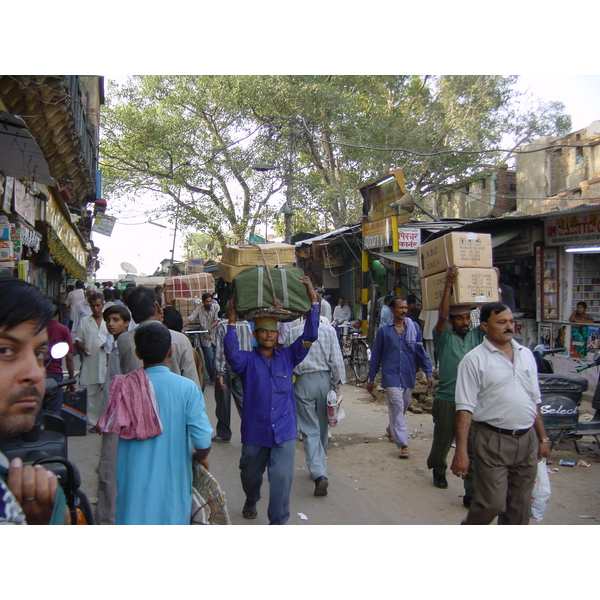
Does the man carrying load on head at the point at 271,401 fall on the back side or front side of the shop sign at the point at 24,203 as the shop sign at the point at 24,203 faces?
on the front side

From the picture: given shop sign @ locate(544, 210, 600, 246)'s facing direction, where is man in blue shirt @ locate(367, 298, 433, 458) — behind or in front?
in front

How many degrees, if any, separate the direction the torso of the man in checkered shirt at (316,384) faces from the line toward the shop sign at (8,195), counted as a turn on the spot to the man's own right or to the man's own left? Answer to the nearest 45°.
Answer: approximately 90° to the man's own left

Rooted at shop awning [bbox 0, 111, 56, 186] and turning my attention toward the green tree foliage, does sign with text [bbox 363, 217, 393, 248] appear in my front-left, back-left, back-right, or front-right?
front-right

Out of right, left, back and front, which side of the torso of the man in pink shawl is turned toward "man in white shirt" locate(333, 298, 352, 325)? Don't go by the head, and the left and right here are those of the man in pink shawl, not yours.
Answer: front

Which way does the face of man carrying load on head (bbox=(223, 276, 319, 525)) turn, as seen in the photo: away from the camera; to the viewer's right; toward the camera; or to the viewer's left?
toward the camera

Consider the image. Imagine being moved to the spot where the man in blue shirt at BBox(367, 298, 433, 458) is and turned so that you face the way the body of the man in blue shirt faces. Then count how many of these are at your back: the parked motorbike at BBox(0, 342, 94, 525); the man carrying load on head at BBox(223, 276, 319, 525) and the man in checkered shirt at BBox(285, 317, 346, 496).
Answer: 0

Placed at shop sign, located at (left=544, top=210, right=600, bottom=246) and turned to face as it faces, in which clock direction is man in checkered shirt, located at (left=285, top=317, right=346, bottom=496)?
The man in checkered shirt is roughly at 11 o'clock from the shop sign.

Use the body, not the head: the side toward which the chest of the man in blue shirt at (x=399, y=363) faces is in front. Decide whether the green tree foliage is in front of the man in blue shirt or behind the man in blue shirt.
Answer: behind

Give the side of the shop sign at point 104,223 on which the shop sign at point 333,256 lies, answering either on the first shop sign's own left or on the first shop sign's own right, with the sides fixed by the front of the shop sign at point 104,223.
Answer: on the first shop sign's own left

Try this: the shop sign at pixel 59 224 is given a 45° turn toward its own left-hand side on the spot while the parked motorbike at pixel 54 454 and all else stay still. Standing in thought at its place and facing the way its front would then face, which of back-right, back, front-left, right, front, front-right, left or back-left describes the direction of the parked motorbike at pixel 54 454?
right

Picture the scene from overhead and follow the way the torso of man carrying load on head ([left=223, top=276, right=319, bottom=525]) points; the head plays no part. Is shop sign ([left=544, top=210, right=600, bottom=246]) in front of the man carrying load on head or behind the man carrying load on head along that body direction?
behind

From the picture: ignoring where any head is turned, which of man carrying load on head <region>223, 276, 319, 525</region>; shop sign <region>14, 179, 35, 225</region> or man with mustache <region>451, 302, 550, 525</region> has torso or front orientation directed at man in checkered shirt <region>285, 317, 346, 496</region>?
the shop sign

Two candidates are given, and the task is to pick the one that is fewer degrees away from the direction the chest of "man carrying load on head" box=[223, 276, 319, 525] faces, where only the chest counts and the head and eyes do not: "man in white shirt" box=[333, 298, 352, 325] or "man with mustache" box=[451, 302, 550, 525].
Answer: the man with mustache

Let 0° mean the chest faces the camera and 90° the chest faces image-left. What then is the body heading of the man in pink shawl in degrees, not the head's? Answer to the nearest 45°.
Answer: approximately 180°

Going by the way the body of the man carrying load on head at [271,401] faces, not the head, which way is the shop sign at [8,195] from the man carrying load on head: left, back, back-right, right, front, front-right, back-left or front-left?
back-right

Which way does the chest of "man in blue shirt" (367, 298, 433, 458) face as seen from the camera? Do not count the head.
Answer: toward the camera
